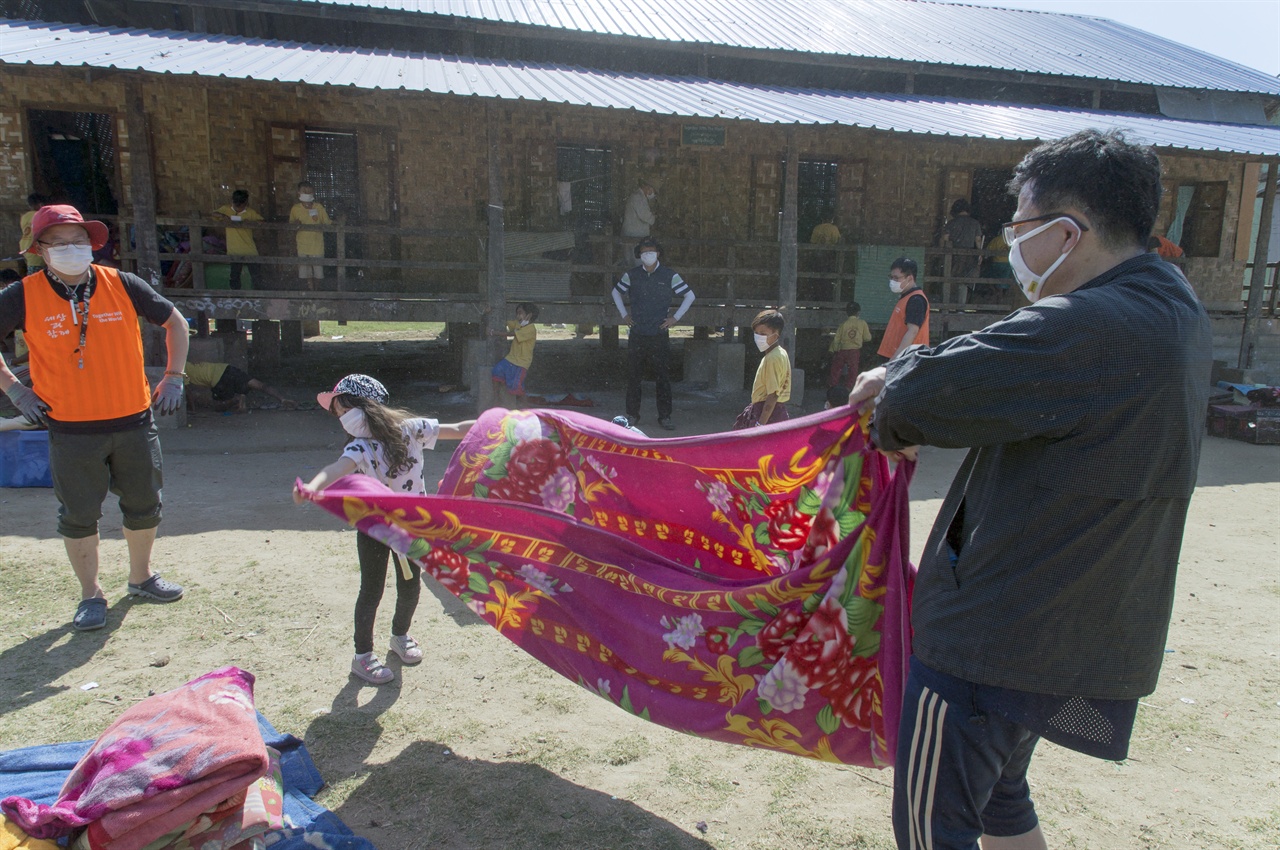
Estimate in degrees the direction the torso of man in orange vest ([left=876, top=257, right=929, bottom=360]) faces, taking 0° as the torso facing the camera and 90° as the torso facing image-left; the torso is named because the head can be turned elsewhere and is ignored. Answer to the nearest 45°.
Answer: approximately 45°

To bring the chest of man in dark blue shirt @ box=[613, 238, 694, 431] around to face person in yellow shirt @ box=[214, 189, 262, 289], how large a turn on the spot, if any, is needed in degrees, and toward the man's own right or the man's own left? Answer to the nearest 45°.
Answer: approximately 90° to the man's own right

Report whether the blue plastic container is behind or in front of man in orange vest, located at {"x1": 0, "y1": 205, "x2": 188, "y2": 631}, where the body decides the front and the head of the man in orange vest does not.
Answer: behind

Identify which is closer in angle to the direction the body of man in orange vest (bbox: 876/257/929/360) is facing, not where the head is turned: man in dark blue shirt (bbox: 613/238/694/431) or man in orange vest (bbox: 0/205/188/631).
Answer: the man in orange vest

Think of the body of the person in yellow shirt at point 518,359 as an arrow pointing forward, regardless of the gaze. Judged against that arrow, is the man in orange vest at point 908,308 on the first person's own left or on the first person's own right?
on the first person's own left

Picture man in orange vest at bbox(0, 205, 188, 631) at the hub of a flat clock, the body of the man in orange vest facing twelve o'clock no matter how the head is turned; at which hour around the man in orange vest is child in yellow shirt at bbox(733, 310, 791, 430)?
The child in yellow shirt is roughly at 9 o'clock from the man in orange vest.
